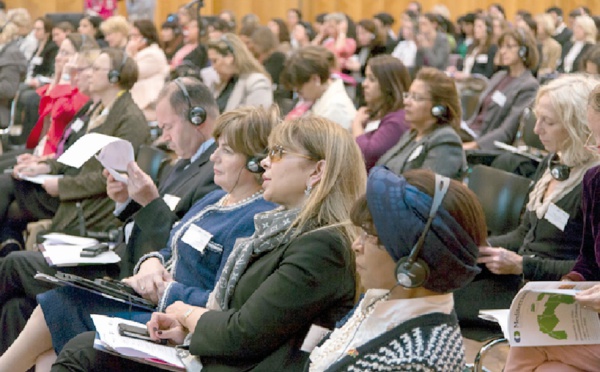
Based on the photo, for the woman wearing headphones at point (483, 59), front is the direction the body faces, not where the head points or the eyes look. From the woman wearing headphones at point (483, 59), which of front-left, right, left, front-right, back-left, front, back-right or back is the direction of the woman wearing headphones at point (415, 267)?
front-left

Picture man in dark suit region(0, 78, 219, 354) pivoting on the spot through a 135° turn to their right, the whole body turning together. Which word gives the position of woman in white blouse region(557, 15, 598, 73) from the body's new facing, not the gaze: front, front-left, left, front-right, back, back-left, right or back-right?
front

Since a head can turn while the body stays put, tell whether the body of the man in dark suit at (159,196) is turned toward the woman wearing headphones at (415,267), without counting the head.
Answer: no

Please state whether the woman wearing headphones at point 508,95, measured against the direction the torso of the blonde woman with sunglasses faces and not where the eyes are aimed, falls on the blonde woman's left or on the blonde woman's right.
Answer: on the blonde woman's right

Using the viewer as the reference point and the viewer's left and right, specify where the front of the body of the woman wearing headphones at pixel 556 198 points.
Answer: facing the viewer and to the left of the viewer

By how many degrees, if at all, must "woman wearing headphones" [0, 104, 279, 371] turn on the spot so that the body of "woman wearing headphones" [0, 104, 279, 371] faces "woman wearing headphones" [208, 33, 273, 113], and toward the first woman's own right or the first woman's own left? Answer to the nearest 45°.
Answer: approximately 90° to the first woman's own right

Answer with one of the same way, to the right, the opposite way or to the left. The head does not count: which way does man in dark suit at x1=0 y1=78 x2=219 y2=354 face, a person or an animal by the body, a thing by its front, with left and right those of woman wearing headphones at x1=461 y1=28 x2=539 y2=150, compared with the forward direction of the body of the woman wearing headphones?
the same way

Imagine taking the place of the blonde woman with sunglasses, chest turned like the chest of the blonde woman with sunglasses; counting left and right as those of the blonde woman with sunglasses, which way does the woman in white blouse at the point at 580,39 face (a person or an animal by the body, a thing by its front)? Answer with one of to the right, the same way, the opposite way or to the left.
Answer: the same way

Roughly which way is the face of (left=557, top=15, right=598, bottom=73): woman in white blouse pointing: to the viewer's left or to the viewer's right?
to the viewer's left

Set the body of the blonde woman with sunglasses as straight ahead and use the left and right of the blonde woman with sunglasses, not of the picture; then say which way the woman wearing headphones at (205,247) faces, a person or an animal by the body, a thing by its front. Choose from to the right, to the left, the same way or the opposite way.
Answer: the same way

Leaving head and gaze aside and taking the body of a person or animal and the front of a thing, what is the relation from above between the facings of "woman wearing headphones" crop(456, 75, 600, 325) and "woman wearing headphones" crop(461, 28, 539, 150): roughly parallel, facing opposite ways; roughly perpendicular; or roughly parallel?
roughly parallel

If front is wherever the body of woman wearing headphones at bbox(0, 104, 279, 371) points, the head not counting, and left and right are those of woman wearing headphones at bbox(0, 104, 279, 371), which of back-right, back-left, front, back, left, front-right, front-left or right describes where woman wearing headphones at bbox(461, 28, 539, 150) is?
back-right

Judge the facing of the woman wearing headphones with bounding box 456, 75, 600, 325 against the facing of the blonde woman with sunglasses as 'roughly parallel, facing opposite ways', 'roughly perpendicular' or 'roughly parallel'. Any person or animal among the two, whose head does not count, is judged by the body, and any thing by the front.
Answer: roughly parallel

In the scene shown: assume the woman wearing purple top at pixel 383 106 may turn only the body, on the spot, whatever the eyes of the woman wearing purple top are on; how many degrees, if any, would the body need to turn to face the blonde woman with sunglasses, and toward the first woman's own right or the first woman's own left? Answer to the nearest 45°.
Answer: approximately 90° to the first woman's own left

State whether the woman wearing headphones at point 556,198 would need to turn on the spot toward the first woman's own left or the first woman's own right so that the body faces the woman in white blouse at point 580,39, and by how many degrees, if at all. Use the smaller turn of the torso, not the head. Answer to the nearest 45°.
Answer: approximately 135° to the first woman's own right

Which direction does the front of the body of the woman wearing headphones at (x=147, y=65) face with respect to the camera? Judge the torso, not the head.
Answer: to the viewer's left

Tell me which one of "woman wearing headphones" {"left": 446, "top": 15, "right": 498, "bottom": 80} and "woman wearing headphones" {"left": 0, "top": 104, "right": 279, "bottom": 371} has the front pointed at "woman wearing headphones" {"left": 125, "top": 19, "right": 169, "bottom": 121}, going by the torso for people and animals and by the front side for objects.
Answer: "woman wearing headphones" {"left": 446, "top": 15, "right": 498, "bottom": 80}

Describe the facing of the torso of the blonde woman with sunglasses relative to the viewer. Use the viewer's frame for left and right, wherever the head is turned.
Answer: facing to the left of the viewer

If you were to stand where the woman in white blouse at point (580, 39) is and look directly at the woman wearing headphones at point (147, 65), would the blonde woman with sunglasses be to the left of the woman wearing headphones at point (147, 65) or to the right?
left
